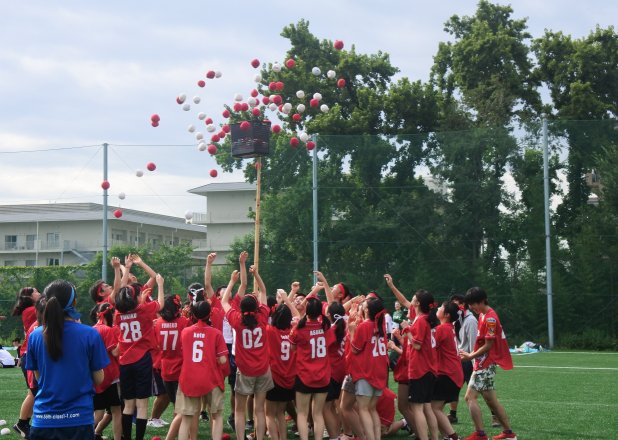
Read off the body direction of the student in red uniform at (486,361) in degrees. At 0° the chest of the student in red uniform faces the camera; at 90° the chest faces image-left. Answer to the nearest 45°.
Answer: approximately 90°

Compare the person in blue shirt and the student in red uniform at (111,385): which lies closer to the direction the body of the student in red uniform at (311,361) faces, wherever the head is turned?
the student in red uniform

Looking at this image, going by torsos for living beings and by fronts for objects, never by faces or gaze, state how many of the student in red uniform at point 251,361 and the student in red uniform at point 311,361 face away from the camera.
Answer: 2

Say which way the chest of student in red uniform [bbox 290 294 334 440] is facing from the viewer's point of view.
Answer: away from the camera

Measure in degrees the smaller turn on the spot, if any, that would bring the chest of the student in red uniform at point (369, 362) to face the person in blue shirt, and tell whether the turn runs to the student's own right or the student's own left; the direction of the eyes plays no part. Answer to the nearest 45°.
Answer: approximately 90° to the student's own left

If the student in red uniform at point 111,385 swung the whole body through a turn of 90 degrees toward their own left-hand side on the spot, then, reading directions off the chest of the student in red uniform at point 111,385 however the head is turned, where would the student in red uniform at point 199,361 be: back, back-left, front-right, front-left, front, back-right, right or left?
back

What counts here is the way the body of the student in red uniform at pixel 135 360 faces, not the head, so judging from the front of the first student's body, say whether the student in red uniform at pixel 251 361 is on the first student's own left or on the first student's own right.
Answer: on the first student's own right

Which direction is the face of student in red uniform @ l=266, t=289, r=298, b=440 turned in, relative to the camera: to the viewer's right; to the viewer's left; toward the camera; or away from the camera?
away from the camera
